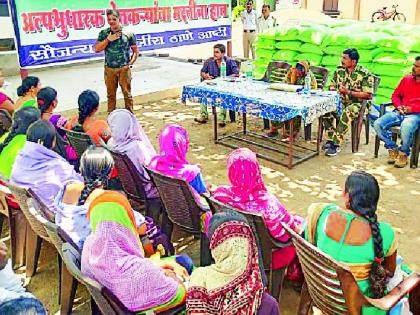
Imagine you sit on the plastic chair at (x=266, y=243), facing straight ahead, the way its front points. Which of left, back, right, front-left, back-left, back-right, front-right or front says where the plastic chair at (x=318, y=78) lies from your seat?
front-left

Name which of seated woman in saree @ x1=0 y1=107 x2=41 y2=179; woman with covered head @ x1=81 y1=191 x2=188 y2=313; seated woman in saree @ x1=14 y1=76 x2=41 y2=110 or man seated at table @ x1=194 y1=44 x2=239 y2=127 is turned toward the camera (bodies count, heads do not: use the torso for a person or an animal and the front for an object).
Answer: the man seated at table

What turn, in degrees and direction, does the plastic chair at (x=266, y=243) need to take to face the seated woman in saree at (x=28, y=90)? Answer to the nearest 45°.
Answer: approximately 90° to its left

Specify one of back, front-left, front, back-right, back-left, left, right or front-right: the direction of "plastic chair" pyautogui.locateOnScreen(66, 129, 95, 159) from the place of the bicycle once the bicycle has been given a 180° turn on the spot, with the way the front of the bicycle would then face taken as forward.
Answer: left

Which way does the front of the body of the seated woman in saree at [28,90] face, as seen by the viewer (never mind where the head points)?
to the viewer's right

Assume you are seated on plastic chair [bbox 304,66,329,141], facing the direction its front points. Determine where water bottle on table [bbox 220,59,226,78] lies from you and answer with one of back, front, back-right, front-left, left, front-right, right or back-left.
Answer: front-right

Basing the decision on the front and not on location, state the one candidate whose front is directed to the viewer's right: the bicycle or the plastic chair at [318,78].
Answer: the bicycle

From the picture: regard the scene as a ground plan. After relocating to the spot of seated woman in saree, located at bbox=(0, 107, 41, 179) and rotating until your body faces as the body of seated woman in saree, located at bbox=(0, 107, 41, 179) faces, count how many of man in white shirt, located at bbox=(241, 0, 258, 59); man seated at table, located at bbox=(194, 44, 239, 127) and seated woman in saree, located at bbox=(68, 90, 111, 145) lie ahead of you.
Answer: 3

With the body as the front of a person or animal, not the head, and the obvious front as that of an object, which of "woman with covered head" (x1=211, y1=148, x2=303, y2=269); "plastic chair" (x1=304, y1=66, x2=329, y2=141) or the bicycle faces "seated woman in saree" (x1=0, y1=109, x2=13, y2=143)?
the plastic chair

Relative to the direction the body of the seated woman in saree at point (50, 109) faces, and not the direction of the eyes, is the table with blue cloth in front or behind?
in front

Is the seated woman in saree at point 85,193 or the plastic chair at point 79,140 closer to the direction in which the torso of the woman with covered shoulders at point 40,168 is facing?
the plastic chair

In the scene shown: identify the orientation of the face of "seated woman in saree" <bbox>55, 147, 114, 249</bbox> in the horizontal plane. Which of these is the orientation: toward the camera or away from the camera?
away from the camera

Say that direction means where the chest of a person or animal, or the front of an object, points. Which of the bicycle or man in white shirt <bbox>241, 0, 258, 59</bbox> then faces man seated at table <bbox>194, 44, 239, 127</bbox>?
the man in white shirt

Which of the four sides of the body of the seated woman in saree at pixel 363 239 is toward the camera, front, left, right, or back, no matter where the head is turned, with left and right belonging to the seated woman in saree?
back

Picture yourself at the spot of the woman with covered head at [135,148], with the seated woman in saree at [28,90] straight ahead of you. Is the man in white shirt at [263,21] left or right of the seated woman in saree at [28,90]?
right

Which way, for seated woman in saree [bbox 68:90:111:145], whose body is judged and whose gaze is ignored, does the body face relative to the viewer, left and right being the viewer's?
facing away from the viewer and to the right of the viewer

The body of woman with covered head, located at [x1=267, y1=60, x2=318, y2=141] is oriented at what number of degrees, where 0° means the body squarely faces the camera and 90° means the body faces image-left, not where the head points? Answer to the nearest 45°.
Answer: approximately 45°

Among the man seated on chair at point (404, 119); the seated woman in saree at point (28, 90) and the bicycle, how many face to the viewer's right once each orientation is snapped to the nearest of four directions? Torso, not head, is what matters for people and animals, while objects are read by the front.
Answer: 2

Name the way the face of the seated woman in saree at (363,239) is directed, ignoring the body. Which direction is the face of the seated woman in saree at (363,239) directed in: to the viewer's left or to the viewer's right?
to the viewer's left
